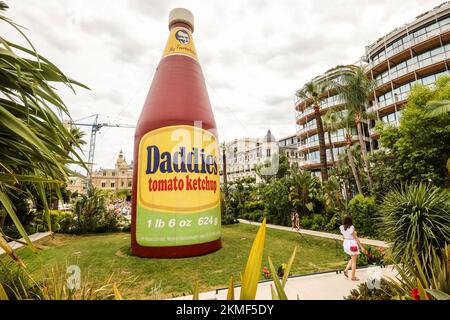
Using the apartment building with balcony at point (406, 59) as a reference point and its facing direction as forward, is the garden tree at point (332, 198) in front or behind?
in front

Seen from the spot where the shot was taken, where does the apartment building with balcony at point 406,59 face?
facing the viewer and to the left of the viewer

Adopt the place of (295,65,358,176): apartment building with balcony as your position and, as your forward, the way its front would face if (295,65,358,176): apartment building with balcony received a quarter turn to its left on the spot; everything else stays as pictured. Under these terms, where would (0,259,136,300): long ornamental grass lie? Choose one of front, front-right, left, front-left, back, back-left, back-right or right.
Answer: front-right

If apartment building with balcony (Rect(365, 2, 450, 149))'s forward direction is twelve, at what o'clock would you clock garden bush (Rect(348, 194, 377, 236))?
The garden bush is roughly at 11 o'clock from the apartment building with balcony.

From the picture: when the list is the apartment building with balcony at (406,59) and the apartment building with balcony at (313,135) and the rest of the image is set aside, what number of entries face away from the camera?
0

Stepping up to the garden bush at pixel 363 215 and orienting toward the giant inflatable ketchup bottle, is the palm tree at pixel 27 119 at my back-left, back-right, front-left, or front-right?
front-left

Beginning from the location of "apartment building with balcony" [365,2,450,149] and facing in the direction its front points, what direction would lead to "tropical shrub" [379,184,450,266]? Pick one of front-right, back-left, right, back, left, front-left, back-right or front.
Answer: front-left

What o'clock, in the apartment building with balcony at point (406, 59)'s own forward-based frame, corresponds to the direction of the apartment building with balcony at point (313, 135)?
the apartment building with balcony at point (313, 135) is roughly at 2 o'clock from the apartment building with balcony at point (406, 59).

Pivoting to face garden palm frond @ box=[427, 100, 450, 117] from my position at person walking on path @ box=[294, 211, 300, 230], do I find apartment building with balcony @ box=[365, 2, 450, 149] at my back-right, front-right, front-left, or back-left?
front-left

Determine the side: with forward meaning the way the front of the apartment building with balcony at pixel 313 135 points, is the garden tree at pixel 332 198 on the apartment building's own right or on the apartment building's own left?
on the apartment building's own left

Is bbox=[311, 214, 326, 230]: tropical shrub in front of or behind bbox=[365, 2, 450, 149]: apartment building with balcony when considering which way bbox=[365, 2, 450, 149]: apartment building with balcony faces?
in front
